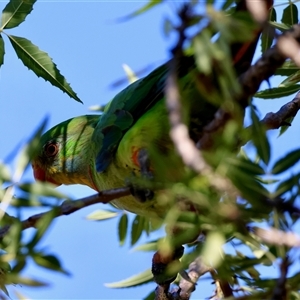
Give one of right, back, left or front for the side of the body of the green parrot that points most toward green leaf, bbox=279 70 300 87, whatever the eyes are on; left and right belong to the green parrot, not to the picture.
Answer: back

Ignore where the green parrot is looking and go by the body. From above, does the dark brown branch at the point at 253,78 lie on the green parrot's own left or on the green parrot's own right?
on the green parrot's own left

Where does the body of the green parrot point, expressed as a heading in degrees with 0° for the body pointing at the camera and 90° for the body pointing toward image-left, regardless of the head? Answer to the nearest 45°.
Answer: approximately 90°

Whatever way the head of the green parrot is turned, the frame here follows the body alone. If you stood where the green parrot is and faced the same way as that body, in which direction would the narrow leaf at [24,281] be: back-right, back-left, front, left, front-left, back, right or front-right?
left
